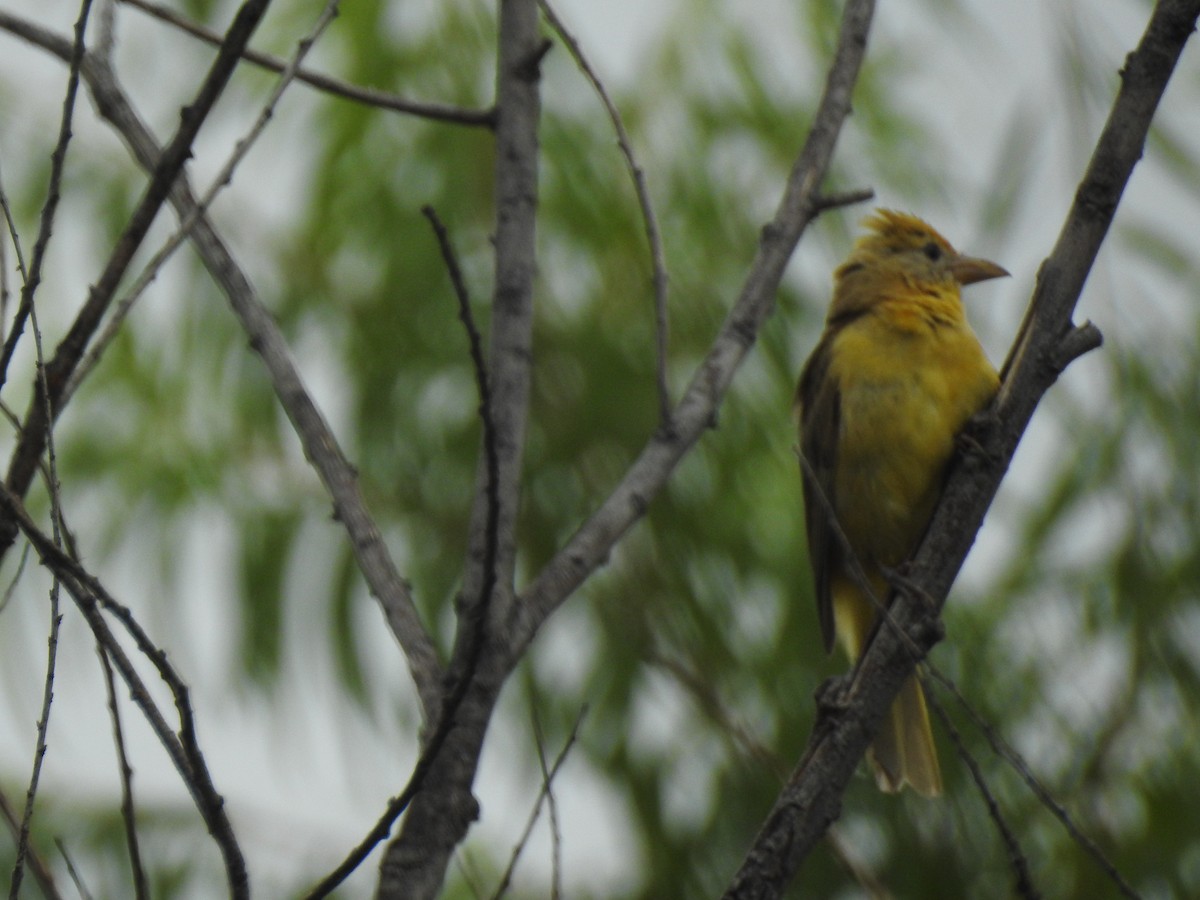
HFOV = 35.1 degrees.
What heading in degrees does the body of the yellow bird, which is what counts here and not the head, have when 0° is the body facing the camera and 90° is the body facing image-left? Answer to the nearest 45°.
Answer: approximately 315°

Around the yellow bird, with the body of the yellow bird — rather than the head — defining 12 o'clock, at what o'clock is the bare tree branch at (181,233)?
The bare tree branch is roughly at 4 o'clock from the yellow bird.

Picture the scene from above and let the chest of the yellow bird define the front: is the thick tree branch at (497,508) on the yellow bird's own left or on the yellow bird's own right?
on the yellow bird's own right

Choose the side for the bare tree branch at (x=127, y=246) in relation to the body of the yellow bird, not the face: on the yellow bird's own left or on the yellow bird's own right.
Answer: on the yellow bird's own right

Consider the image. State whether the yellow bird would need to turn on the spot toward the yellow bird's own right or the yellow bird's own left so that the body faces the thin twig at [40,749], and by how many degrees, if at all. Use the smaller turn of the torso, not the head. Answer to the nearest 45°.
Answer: approximately 90° to the yellow bird's own right

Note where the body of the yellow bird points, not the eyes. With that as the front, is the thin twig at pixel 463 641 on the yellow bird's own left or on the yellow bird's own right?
on the yellow bird's own right

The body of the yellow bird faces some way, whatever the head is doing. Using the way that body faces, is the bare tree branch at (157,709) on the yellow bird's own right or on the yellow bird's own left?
on the yellow bird's own right

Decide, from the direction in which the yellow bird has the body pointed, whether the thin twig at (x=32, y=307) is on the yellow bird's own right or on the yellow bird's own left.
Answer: on the yellow bird's own right
